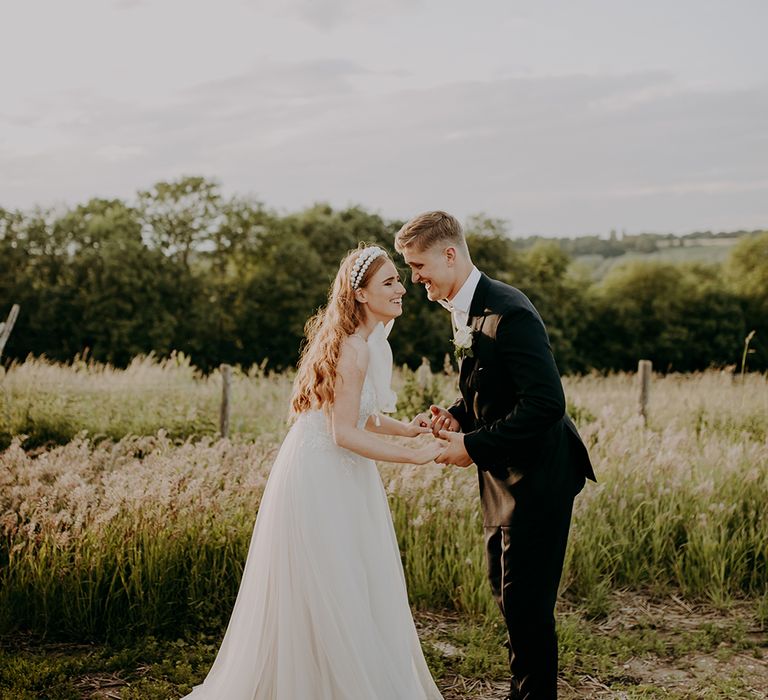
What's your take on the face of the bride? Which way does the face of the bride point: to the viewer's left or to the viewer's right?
to the viewer's right

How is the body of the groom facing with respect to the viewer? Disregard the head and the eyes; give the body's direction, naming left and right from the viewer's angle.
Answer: facing to the left of the viewer

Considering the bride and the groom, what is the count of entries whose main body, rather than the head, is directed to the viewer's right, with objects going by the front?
1

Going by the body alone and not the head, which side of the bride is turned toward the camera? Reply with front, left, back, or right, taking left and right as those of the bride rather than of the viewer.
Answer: right

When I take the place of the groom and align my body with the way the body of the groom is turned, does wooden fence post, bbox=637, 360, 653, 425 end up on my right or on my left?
on my right

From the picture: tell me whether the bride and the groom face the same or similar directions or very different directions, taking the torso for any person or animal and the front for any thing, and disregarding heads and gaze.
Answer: very different directions

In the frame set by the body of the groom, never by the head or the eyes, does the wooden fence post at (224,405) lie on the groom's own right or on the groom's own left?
on the groom's own right

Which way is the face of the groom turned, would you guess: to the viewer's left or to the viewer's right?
to the viewer's left
